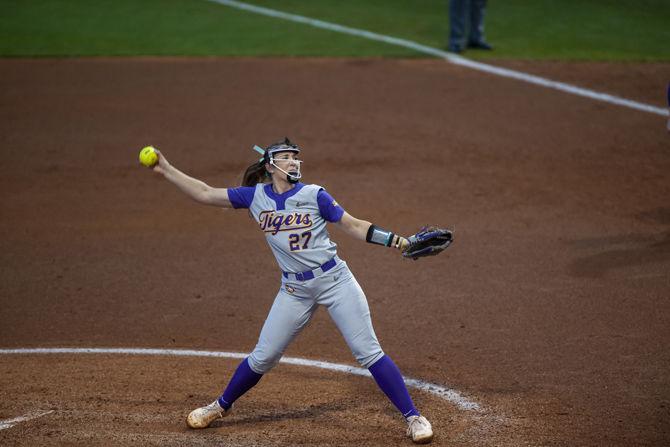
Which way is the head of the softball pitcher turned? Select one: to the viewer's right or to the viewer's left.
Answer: to the viewer's right

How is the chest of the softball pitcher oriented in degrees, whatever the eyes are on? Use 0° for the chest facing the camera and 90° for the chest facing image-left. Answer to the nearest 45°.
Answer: approximately 0°

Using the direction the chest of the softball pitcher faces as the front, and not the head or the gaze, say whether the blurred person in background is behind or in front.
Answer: behind
